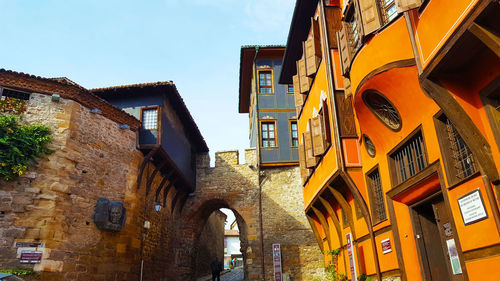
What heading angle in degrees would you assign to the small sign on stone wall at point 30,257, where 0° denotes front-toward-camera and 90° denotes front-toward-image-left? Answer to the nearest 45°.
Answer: approximately 0°

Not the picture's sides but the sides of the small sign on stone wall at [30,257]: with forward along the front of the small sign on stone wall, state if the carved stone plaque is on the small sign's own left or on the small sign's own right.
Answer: on the small sign's own left

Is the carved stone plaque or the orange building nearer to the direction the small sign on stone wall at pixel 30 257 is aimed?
the orange building

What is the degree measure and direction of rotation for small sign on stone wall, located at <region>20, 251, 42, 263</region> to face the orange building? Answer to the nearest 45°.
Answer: approximately 45° to its left
